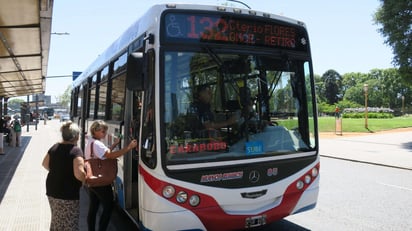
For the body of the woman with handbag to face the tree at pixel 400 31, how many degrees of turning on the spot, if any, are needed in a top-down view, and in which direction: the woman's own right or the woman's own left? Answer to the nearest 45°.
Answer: approximately 45° to the woman's own left

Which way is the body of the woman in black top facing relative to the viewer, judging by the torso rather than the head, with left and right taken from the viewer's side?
facing away from the viewer and to the right of the viewer

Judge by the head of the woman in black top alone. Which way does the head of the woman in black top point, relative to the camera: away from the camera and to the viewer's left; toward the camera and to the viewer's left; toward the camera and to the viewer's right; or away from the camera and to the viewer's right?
away from the camera and to the viewer's right

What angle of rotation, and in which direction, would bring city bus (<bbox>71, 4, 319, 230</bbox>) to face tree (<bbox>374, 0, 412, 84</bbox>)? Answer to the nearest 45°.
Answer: approximately 90° to its left

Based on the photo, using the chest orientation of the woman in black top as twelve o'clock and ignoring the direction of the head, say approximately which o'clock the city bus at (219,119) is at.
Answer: The city bus is roughly at 2 o'clock from the woman in black top.

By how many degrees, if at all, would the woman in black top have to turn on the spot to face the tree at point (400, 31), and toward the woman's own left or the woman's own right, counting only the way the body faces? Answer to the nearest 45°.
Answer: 0° — they already face it

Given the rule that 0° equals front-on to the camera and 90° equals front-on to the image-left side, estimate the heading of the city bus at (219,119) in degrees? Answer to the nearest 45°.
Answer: approximately 315°

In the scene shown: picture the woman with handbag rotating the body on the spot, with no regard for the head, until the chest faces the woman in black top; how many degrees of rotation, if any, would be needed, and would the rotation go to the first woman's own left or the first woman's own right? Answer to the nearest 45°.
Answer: approximately 135° to the first woman's own right

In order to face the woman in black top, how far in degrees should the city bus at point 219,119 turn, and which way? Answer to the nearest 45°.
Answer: approximately 45° to its right

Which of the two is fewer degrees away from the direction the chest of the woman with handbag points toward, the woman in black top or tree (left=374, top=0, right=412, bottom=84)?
the tree

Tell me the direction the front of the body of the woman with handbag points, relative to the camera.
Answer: to the viewer's right
